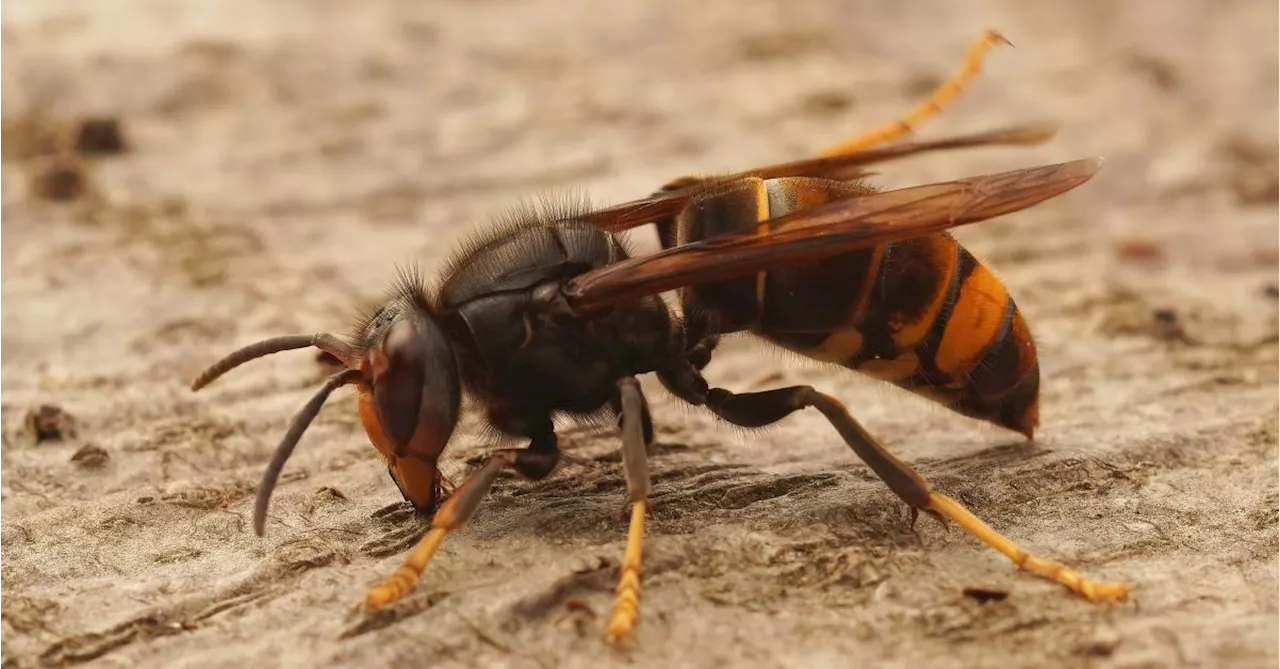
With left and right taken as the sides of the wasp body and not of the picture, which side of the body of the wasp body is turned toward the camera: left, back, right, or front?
left
